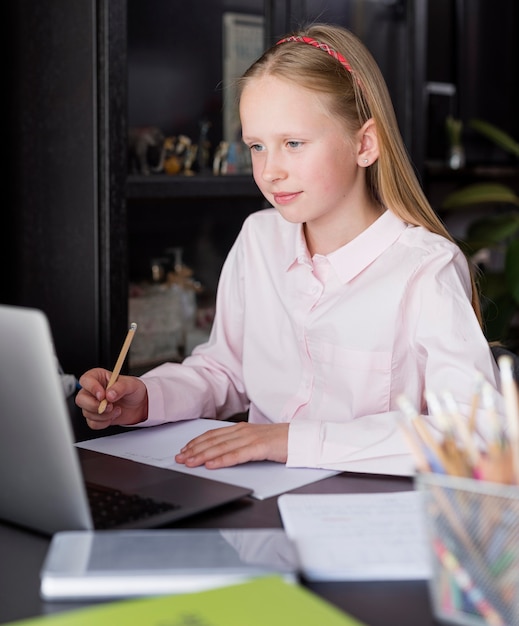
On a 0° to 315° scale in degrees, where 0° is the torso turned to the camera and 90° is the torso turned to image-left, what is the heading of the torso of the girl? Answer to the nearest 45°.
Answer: approximately 45°

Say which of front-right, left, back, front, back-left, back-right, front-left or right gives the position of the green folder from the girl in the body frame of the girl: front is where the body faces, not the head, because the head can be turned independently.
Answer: front-left

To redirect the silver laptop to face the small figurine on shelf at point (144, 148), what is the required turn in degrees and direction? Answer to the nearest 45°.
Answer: approximately 45° to its left

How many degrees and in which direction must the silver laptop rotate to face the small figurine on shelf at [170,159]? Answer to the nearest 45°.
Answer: approximately 45° to its left

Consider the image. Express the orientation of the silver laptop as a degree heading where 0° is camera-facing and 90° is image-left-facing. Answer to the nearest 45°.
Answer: approximately 225°

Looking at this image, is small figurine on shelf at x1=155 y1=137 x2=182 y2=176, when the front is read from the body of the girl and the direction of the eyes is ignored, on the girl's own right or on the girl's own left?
on the girl's own right

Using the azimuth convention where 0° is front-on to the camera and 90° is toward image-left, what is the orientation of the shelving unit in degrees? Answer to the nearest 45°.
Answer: approximately 0°

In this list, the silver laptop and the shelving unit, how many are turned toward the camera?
1

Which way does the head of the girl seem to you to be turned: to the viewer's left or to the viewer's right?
to the viewer's left

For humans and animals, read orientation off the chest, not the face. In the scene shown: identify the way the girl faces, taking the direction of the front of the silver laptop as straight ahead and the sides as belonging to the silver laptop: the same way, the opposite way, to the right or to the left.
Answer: the opposite way

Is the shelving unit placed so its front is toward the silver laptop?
yes

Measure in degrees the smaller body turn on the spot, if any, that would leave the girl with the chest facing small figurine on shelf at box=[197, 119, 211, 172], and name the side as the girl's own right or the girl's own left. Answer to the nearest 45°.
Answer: approximately 135° to the girl's own right

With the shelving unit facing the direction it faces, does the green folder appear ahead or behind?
ahead
